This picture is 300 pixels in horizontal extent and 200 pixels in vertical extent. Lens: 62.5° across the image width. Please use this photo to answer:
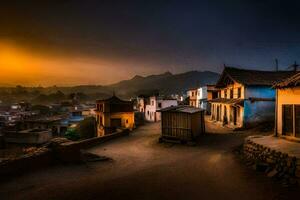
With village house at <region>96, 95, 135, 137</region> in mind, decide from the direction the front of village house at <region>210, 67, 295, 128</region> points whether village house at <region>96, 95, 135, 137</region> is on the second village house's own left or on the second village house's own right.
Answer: on the second village house's own right

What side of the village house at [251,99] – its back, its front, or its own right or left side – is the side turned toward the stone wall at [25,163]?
front

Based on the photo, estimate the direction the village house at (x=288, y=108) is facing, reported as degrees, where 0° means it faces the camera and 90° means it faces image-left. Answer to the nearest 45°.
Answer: approximately 45°

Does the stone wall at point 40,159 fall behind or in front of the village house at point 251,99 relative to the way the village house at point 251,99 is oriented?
in front

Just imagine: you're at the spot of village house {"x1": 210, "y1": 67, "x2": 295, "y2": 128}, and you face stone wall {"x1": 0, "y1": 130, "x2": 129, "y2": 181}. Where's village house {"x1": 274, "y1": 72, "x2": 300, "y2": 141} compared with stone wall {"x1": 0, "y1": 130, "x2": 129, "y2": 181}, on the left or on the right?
left

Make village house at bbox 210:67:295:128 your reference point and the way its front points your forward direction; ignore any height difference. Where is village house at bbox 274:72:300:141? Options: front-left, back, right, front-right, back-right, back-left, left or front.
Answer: front-left

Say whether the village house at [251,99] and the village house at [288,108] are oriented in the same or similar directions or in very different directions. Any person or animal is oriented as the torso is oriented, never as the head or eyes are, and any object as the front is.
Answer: same or similar directions

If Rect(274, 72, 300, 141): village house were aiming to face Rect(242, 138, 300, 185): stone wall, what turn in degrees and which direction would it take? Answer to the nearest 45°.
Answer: approximately 45° to its left

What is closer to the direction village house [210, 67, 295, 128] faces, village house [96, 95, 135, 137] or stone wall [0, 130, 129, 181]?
the stone wall

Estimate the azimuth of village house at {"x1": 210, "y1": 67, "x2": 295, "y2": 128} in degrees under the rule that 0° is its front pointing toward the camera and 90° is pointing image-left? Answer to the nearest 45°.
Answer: approximately 45°
